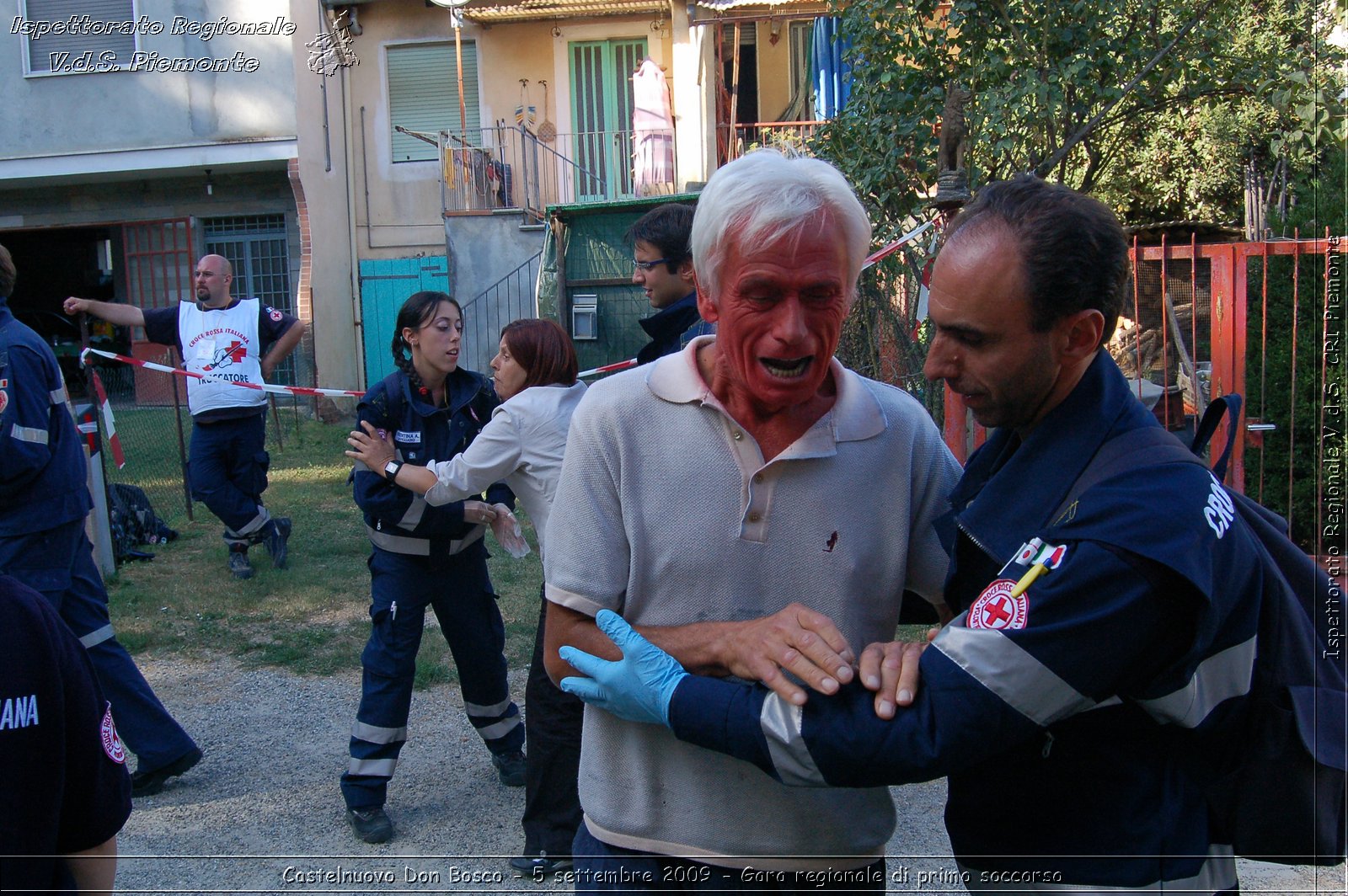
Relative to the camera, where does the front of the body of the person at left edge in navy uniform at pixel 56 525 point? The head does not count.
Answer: to the viewer's left

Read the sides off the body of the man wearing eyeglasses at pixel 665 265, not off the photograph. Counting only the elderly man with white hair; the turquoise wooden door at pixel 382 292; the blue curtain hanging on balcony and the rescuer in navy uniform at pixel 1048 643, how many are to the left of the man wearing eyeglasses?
2

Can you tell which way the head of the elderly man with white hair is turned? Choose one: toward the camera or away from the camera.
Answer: toward the camera

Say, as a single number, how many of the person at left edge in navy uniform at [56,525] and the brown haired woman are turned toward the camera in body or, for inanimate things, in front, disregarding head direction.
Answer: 0

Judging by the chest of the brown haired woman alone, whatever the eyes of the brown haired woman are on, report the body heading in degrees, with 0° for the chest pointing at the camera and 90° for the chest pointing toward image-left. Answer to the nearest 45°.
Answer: approximately 90°

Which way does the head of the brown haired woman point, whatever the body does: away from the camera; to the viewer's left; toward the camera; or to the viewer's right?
to the viewer's left

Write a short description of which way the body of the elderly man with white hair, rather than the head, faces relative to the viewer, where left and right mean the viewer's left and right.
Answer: facing the viewer

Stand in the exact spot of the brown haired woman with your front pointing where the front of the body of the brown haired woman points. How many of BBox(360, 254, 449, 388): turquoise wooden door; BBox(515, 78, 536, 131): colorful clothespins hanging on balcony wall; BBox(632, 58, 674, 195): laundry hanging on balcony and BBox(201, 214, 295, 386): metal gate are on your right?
4

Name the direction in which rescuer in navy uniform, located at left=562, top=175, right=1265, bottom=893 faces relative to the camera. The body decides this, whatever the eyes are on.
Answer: to the viewer's left

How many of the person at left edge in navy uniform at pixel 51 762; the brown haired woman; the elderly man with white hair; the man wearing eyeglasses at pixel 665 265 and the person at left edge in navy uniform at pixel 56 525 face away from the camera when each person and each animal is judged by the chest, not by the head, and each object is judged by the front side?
1

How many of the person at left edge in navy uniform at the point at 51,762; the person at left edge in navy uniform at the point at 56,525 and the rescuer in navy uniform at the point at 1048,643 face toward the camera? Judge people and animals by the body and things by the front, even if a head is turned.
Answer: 0

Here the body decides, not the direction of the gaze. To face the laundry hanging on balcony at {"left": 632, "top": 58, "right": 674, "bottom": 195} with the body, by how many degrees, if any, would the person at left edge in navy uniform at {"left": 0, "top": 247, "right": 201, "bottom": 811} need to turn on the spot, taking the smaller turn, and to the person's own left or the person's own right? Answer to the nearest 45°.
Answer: approximately 135° to the person's own right
